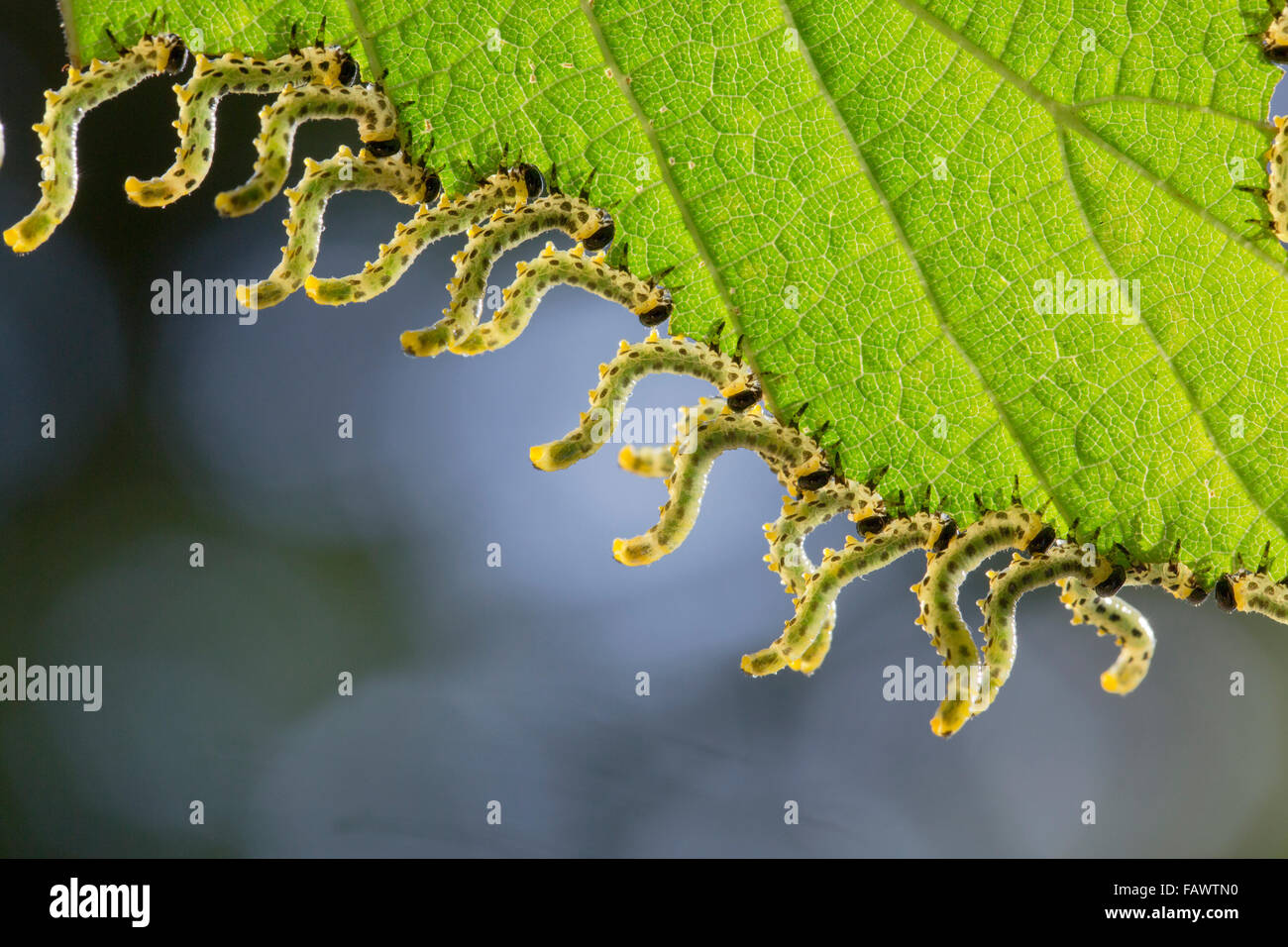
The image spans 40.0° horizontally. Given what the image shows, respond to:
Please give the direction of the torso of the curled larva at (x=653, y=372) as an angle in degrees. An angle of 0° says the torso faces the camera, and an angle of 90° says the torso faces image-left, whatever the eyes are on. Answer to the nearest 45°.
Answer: approximately 270°

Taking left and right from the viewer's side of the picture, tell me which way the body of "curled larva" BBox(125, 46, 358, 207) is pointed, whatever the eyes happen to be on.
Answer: facing to the right of the viewer

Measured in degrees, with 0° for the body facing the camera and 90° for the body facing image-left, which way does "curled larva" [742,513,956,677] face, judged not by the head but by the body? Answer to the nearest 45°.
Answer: approximately 270°
